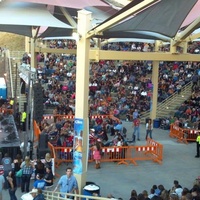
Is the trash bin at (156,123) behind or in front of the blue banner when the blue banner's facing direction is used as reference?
behind

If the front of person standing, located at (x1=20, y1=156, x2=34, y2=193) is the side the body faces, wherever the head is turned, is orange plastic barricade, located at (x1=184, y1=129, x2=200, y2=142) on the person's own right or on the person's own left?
on the person's own right

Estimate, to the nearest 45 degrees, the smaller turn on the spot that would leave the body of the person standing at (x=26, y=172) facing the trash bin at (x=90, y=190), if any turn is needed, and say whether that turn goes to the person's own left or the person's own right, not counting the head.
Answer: approximately 135° to the person's own right

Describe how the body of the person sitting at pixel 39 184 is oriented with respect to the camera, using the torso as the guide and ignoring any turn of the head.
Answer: away from the camera

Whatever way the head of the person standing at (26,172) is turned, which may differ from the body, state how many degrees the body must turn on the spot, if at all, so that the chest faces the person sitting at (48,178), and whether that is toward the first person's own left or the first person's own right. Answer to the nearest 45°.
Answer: approximately 135° to the first person's own right

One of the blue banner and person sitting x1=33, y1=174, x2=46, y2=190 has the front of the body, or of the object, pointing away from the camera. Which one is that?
the person sitting
